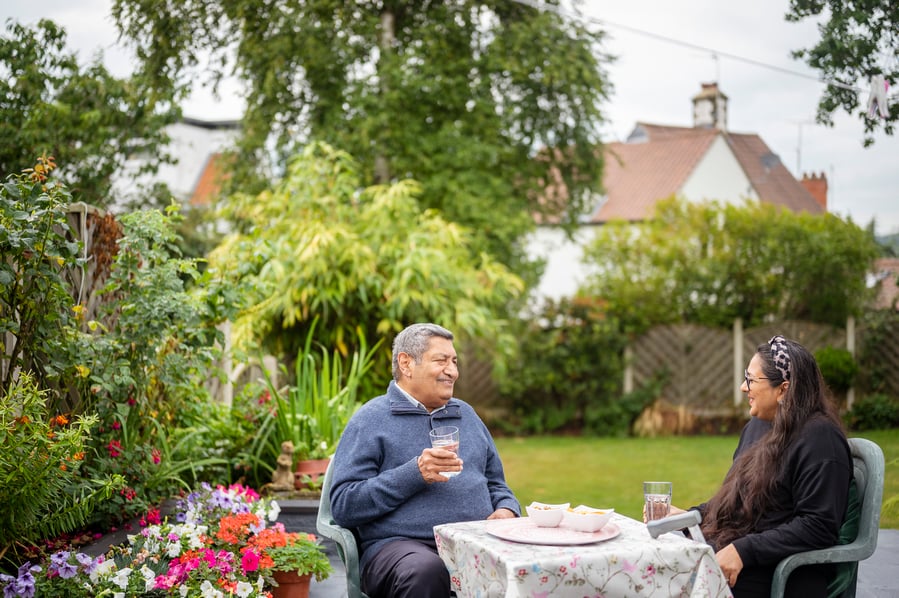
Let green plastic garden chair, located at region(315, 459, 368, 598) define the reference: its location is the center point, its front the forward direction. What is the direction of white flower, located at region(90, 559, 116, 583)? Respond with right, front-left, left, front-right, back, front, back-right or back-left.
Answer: back-right

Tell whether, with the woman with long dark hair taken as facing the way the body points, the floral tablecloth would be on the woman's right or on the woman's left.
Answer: on the woman's left

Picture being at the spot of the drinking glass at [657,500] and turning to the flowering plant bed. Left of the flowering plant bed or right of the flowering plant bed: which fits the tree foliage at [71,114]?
right

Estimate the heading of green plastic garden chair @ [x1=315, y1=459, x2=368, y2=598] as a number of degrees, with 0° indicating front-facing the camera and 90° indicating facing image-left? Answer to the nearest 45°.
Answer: approximately 315°

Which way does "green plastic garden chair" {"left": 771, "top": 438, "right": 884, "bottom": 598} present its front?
to the viewer's left

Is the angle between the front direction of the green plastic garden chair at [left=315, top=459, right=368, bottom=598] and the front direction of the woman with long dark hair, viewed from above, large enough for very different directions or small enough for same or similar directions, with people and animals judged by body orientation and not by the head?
very different directions

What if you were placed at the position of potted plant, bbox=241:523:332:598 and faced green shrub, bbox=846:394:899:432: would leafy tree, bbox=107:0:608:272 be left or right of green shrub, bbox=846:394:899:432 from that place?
left

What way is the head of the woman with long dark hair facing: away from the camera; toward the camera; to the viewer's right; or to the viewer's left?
to the viewer's left

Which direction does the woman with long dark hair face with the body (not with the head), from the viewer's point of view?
to the viewer's left

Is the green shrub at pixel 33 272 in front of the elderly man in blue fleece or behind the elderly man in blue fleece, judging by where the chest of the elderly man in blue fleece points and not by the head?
behind

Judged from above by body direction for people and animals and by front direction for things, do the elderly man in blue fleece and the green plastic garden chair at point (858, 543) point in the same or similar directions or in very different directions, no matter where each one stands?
very different directions
